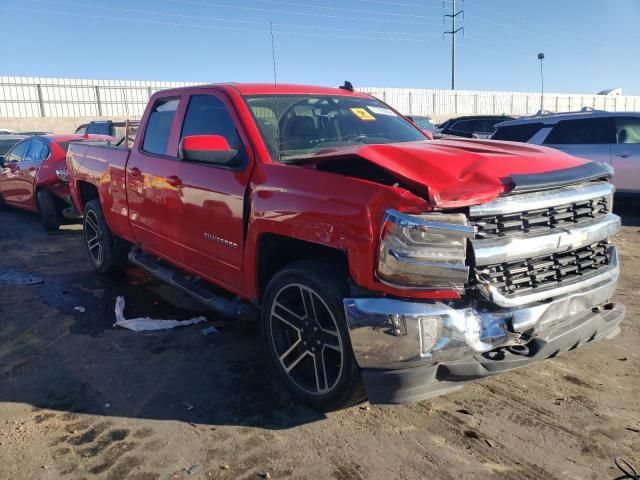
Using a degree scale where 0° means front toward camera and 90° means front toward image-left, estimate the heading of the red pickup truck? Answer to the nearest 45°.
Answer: approximately 315°

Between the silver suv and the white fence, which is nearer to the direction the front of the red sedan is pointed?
the white fence

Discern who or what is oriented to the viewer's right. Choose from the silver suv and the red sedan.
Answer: the silver suv

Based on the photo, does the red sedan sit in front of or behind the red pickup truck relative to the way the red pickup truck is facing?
behind

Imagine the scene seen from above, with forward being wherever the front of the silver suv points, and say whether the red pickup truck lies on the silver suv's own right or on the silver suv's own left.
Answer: on the silver suv's own right

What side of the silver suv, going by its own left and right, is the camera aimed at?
right

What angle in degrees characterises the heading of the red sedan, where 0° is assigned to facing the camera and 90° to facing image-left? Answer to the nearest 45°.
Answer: approximately 135°

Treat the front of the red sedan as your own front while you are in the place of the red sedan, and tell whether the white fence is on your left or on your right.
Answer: on your right

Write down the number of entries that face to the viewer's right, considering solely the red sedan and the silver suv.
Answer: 1

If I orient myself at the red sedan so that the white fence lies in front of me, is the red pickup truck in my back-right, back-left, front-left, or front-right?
back-right

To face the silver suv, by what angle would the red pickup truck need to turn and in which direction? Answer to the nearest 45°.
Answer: approximately 90° to its left
